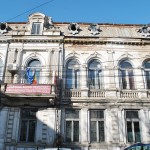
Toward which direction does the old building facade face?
toward the camera
